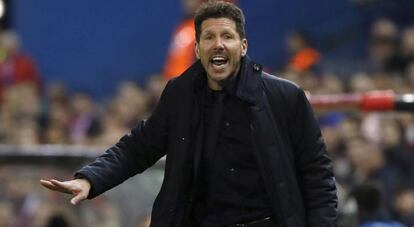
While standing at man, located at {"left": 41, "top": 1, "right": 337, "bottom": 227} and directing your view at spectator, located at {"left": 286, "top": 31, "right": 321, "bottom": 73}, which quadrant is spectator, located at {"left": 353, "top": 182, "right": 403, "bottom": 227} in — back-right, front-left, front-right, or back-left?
front-right

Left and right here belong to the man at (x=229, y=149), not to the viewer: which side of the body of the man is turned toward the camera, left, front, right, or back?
front

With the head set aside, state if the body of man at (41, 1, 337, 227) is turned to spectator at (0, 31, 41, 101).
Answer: no

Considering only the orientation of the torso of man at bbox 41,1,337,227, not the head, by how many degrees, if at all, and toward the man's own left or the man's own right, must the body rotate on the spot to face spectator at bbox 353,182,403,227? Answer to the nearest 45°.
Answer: approximately 135° to the man's own left

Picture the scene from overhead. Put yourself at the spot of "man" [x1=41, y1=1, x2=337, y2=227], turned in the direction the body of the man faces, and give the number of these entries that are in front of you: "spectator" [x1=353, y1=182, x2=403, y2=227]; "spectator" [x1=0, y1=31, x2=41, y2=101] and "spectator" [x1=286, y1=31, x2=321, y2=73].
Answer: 0

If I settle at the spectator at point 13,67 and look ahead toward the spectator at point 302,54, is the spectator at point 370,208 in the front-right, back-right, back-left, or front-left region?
front-right

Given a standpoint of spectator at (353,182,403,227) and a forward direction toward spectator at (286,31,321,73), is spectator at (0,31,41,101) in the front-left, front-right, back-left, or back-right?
front-left

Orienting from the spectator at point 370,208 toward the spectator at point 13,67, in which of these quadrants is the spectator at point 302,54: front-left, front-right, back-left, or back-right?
front-right

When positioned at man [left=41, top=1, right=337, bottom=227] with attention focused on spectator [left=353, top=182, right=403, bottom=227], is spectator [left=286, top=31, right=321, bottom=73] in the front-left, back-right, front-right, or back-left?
front-left

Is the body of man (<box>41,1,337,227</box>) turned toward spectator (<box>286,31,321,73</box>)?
no

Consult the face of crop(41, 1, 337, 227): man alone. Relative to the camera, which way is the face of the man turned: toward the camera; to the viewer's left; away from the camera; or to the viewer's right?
toward the camera
